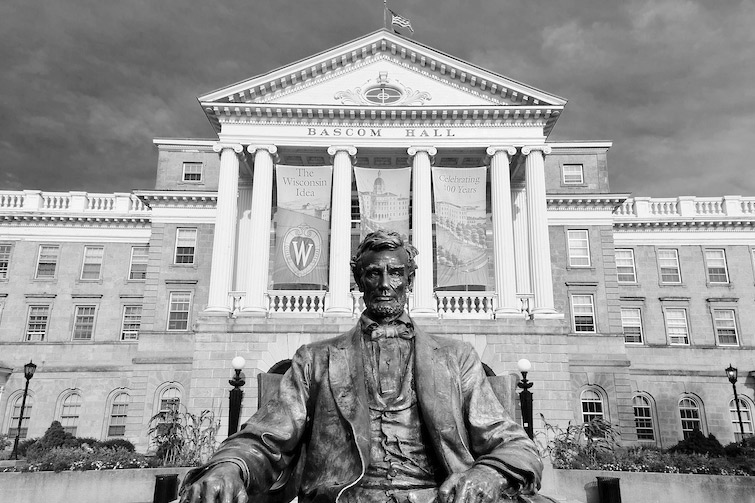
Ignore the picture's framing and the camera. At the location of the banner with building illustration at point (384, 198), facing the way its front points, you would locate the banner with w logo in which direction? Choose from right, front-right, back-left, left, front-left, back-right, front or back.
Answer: right

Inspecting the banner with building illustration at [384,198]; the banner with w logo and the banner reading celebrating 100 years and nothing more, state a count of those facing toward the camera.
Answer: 3

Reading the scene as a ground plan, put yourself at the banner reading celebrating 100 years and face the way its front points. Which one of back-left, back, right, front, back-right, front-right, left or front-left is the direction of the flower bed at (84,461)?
front-right

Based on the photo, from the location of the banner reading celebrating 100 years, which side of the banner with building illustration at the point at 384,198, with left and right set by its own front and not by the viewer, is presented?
left

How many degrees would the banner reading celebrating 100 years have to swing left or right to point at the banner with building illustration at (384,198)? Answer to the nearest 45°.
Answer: approximately 90° to its right

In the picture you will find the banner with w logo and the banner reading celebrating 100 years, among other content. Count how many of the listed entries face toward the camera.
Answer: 2

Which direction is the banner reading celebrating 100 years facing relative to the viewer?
toward the camera

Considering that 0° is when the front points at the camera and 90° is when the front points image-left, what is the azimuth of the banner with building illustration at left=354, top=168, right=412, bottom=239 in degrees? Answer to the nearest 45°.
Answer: approximately 0°

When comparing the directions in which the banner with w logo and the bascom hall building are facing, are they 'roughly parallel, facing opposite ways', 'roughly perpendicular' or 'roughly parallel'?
roughly parallel

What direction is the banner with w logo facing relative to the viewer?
toward the camera

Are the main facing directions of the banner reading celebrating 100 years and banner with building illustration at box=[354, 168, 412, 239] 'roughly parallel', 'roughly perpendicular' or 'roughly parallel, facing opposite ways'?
roughly parallel
